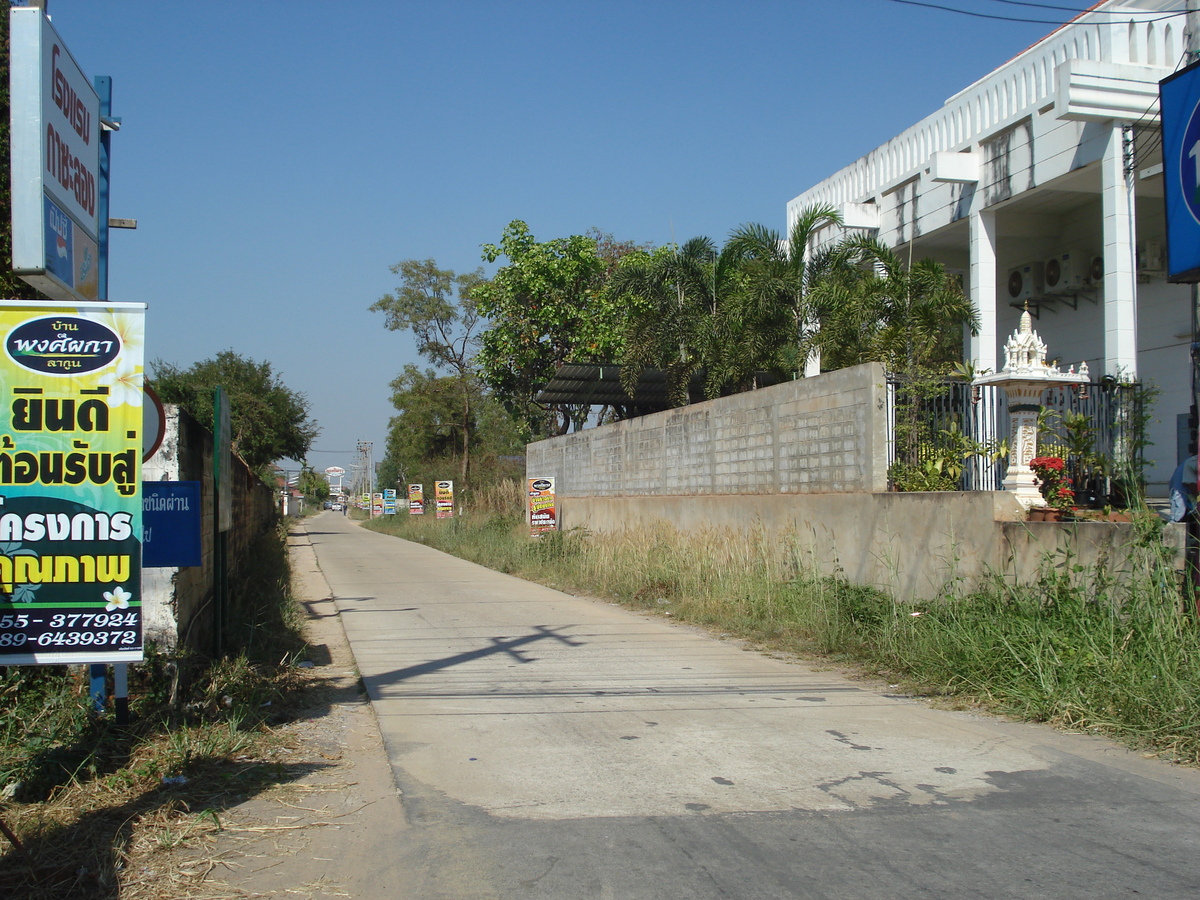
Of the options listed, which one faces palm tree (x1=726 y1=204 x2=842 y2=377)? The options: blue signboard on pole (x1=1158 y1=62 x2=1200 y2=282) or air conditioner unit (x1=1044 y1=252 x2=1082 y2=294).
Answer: the air conditioner unit

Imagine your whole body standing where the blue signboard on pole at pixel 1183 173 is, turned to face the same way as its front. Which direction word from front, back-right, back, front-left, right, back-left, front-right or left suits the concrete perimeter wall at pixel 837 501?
right

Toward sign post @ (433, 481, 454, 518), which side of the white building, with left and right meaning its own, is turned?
right

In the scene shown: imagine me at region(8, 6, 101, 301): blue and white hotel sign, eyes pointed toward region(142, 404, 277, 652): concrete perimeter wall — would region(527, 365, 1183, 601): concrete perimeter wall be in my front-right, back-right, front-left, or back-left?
front-right

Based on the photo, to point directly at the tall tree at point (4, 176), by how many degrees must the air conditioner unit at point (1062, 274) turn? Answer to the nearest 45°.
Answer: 0° — it already faces it

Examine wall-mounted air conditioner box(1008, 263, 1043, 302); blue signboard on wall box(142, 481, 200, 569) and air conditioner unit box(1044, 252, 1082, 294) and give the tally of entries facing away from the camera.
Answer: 0

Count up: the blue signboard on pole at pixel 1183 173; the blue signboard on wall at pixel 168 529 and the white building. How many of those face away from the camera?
0

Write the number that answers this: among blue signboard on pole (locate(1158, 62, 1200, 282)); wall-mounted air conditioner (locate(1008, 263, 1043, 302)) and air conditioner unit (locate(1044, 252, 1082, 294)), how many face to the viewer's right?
0

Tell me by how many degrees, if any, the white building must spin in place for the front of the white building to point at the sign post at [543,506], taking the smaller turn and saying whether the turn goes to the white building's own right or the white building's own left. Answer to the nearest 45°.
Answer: approximately 45° to the white building's own right

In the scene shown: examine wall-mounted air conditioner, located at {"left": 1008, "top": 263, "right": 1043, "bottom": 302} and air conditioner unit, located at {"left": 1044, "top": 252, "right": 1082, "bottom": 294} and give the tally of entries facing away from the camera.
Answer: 0

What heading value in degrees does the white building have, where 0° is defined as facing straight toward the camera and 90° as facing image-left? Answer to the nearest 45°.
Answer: approximately 45°

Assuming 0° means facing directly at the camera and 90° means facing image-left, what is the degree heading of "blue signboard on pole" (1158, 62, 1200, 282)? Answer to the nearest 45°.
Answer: approximately 45°

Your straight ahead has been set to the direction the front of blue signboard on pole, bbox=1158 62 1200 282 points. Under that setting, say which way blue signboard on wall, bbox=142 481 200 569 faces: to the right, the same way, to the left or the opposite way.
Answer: to the left

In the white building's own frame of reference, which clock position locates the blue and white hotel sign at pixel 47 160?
The blue and white hotel sign is roughly at 11 o'clock from the white building.

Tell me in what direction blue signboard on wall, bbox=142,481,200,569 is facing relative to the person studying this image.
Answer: facing the viewer

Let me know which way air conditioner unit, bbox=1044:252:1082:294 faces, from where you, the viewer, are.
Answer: facing the viewer and to the left of the viewer

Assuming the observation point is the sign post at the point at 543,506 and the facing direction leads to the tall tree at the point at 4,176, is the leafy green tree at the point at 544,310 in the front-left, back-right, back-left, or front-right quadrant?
back-right

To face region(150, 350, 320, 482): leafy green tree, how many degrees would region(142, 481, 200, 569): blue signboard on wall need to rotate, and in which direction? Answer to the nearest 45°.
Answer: approximately 180°
